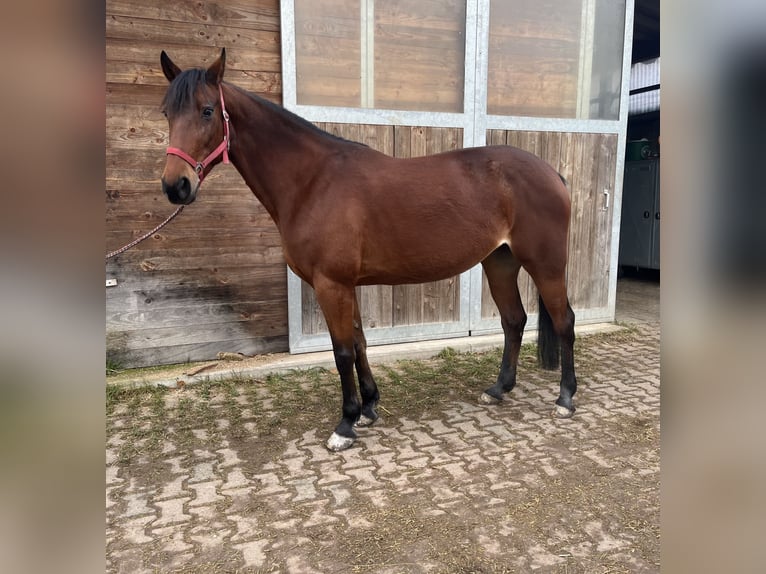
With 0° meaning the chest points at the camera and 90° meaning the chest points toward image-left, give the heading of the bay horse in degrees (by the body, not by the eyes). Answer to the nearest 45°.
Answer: approximately 45°
